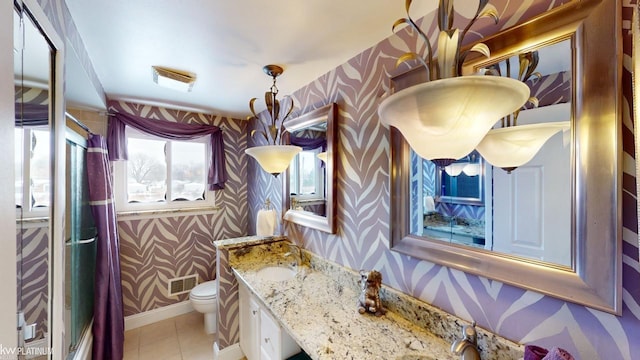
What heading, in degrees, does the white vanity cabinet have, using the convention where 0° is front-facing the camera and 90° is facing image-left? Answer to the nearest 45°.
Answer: approximately 45°

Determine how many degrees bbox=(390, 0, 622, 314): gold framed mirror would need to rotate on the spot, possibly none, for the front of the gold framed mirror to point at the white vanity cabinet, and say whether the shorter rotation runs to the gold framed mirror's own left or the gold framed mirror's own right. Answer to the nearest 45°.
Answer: approximately 45° to the gold framed mirror's own right

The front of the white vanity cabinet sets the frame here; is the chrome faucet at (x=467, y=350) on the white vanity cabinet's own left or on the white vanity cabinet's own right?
on the white vanity cabinet's own left

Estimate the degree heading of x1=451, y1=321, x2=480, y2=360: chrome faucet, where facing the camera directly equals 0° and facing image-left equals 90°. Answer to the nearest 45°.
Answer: approximately 45°

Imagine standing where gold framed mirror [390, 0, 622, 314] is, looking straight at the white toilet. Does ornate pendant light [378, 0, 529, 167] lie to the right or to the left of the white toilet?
left

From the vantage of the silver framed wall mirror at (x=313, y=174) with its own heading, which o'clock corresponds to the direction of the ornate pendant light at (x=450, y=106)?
The ornate pendant light is roughly at 10 o'clock from the silver framed wall mirror.

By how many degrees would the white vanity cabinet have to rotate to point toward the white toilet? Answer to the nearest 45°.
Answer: approximately 90° to its right

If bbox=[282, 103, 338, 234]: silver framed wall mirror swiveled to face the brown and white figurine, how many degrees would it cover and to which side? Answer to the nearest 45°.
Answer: approximately 90° to its left
